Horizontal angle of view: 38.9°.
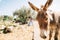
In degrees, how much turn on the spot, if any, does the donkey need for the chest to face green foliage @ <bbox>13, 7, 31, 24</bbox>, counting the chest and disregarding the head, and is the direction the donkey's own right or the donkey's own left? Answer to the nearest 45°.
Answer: approximately 135° to the donkey's own right

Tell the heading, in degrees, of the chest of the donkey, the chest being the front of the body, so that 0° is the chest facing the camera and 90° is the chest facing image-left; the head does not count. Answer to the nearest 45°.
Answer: approximately 0°
